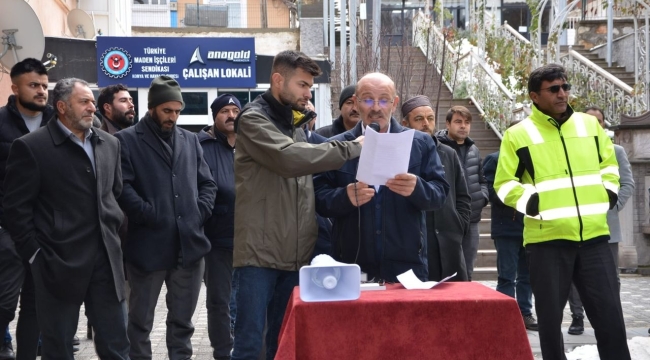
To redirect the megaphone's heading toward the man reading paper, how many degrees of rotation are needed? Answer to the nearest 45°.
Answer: approximately 180°

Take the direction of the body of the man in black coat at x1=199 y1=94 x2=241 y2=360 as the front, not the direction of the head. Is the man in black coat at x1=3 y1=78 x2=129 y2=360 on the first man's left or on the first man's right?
on the first man's right

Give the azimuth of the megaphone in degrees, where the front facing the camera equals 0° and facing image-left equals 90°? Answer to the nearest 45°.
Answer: approximately 0°

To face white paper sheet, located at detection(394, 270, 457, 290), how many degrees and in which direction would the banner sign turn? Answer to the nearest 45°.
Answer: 0° — it already faces it

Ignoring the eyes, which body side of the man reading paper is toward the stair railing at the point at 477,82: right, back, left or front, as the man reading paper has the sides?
back

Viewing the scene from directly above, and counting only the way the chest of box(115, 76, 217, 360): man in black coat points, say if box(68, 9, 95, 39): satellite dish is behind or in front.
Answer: behind

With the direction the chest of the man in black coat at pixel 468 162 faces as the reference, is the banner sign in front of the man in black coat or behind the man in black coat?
behind

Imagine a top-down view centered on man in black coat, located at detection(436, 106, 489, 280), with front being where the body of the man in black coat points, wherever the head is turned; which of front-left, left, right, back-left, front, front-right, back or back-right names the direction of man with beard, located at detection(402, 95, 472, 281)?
front-right

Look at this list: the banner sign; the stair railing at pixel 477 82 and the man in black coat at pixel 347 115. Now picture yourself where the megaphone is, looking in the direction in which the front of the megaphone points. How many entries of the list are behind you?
3

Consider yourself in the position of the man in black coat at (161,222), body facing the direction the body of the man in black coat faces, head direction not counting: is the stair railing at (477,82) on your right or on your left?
on your left

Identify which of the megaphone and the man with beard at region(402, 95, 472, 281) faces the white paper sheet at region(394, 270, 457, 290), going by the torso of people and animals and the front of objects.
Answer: the man with beard
